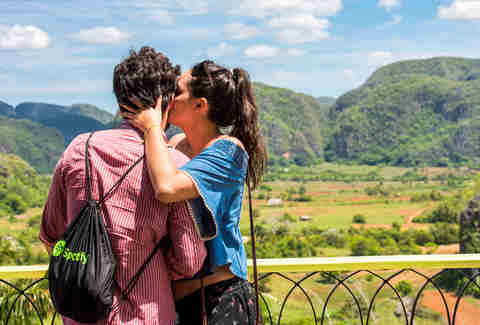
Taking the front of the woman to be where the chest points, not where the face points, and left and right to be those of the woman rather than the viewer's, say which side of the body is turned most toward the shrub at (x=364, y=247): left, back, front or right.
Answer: right

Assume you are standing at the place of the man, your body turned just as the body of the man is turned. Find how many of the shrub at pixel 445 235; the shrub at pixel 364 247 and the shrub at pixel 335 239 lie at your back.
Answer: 0

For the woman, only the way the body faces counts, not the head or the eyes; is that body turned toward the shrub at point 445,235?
no

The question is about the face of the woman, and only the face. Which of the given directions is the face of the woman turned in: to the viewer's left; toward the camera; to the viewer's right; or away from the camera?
to the viewer's left

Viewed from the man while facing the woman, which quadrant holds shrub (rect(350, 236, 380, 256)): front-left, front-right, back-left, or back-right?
front-left

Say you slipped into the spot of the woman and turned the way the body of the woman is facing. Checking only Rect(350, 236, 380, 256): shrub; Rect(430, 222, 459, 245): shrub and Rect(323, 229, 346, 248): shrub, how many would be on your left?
0

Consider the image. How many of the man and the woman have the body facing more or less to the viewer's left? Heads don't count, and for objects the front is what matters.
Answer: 1

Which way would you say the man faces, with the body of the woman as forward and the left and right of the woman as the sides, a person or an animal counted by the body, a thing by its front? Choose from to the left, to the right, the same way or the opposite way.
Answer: to the right

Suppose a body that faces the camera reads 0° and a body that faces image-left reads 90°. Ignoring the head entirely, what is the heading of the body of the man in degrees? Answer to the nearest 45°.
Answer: approximately 180°

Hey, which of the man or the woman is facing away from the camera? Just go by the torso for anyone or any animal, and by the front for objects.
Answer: the man

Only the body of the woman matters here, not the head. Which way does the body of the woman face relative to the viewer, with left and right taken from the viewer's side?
facing to the left of the viewer
